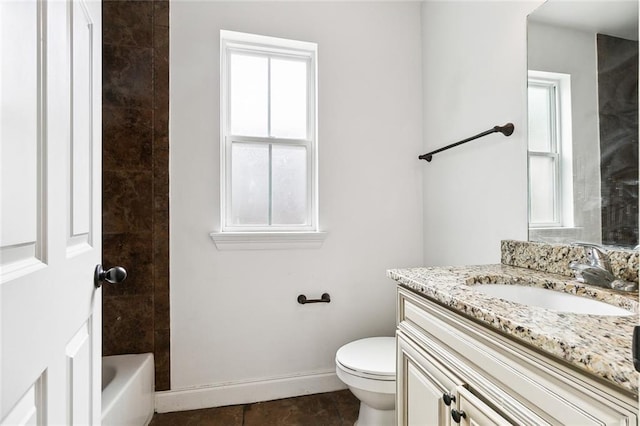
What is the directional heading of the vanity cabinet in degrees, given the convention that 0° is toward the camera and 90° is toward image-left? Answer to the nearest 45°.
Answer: approximately 45°

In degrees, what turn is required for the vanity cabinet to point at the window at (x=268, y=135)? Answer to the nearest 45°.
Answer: approximately 90° to its right

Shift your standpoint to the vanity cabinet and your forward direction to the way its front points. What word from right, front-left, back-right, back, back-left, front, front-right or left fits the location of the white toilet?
right

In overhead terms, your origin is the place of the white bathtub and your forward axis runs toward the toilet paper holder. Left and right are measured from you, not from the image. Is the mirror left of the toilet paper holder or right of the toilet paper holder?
right

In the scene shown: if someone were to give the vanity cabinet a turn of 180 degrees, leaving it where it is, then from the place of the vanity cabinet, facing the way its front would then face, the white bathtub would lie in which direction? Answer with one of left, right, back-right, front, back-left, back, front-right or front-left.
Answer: back-left
